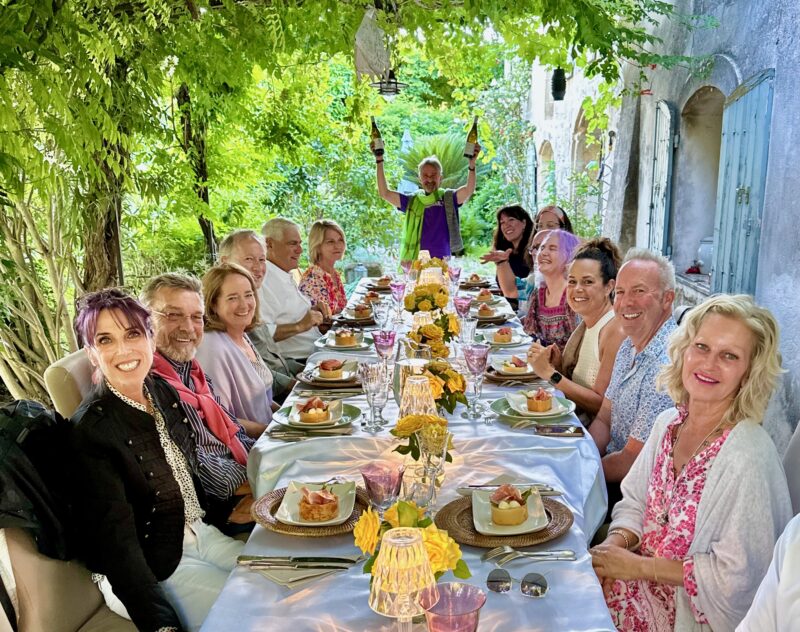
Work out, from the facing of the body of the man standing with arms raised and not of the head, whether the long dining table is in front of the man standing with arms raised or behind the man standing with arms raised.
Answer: in front

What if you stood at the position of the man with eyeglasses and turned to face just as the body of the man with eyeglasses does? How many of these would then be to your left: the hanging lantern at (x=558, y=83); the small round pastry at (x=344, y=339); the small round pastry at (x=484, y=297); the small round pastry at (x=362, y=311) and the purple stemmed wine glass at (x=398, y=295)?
5

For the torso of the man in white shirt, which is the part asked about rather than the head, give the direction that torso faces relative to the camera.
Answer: to the viewer's right

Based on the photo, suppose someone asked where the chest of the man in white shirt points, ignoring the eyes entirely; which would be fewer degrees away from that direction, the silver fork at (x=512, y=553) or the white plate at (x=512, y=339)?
the white plate

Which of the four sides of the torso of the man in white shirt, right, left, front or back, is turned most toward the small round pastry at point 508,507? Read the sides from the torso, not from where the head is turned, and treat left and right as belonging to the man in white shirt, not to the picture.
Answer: right

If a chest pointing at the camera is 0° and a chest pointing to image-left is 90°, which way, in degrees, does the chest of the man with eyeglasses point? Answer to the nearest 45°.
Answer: approximately 315°

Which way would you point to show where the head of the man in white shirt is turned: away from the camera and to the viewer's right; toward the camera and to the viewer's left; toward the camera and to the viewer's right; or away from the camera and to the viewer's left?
toward the camera and to the viewer's right

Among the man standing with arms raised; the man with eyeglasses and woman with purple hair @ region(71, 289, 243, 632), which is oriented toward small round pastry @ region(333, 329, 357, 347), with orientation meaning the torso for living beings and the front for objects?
the man standing with arms raised

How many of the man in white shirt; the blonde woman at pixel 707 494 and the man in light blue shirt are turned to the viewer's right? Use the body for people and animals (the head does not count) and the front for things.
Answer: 1

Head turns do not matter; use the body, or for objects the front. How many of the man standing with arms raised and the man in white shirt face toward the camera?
1

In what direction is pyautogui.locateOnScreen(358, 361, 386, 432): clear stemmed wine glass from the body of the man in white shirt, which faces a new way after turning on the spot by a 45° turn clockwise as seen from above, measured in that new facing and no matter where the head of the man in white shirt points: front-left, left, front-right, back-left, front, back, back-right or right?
front-right

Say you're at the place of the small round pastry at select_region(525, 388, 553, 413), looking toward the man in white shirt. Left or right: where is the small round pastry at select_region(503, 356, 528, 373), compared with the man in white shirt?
right

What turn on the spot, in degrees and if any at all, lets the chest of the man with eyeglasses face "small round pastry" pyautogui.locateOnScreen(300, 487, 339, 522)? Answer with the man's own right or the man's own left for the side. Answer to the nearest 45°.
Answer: approximately 45° to the man's own right

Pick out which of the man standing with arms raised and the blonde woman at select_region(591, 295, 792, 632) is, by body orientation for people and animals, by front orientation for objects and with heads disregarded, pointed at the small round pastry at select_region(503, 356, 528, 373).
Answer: the man standing with arms raised
